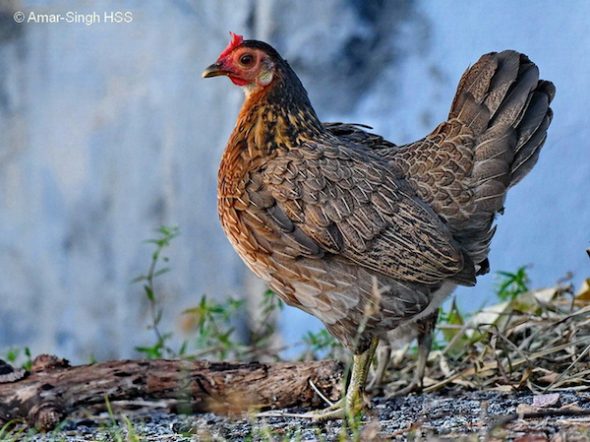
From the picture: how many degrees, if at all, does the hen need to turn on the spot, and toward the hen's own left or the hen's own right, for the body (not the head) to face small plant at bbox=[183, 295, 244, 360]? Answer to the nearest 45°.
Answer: approximately 45° to the hen's own right

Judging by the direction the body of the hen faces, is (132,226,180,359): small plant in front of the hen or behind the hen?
in front

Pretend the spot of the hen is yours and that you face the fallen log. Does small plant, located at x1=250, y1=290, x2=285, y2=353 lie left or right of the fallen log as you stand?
right

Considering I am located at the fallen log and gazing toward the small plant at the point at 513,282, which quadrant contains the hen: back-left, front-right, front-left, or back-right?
front-right

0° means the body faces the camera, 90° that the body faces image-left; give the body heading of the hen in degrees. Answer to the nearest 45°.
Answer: approximately 90°

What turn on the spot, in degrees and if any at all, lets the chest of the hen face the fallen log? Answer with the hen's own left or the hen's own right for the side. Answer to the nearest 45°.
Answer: approximately 45° to the hen's own right
